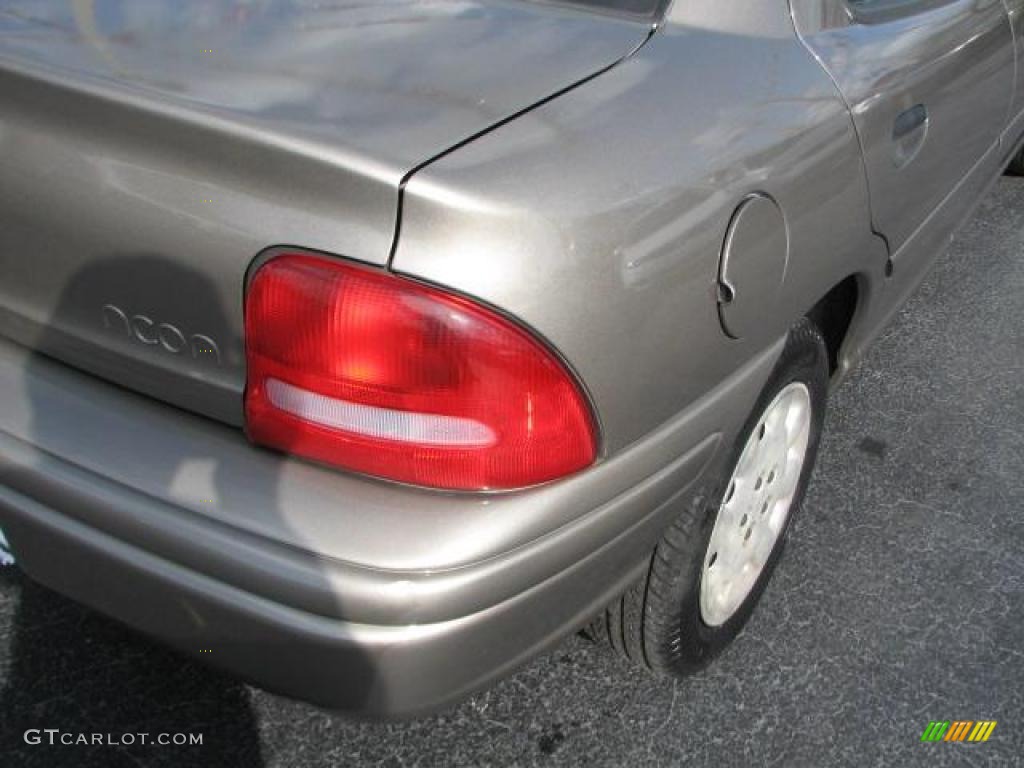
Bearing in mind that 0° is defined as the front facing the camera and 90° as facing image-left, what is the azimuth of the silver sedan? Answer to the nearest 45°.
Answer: approximately 225°
